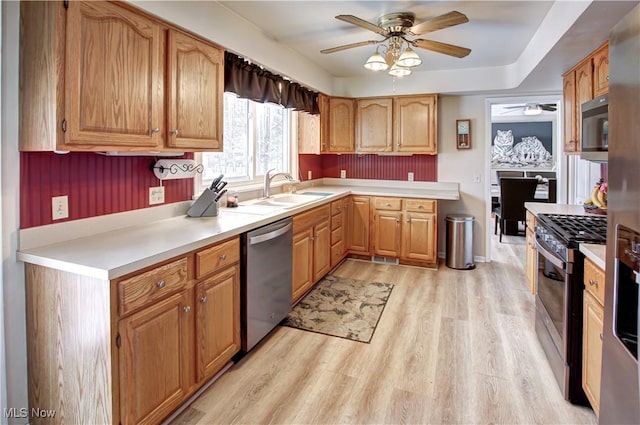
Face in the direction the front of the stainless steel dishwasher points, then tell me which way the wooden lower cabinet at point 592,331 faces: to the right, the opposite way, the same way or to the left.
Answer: the opposite way

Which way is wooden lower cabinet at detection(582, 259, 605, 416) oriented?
to the viewer's left

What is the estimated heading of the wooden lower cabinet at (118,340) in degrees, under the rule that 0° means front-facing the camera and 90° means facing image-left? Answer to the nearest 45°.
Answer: approximately 315°

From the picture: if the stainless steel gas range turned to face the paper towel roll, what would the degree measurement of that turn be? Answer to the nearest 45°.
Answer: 0° — it already faces it

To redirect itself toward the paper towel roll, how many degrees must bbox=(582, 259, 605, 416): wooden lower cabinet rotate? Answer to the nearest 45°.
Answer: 0° — it already faces it

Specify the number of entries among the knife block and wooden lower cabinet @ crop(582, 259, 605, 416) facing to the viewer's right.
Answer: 1

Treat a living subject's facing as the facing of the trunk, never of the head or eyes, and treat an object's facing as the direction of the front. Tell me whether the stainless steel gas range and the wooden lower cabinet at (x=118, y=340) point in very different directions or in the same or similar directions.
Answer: very different directions

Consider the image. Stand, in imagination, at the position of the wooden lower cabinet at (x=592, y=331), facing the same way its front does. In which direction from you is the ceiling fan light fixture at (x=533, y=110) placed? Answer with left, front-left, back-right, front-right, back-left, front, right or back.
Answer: right

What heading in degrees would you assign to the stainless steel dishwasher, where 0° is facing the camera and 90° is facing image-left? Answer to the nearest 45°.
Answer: approximately 315°

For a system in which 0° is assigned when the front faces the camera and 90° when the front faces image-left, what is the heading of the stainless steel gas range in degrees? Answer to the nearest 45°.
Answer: approximately 90°

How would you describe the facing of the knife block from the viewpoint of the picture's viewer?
facing to the right of the viewer
